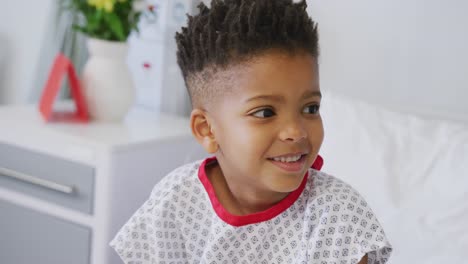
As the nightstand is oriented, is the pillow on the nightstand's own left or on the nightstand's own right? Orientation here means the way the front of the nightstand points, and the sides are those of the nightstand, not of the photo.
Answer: on the nightstand's own left

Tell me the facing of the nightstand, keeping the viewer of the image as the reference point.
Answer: facing the viewer and to the left of the viewer

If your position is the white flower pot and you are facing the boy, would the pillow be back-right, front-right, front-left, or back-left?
front-left

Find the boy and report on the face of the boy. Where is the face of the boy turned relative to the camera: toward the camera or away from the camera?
toward the camera

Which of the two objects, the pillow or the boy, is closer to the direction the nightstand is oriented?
the boy
